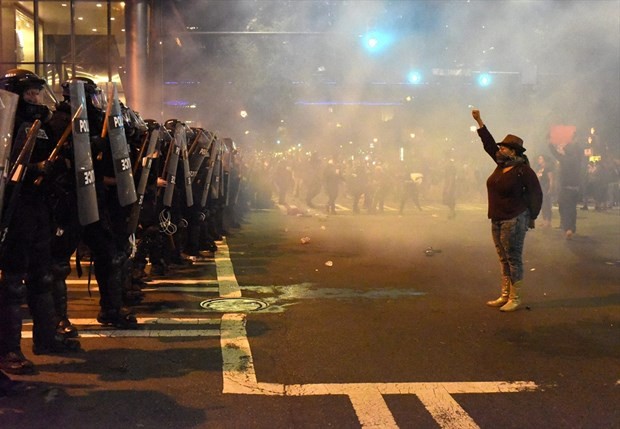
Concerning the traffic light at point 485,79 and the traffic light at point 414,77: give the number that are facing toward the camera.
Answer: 2

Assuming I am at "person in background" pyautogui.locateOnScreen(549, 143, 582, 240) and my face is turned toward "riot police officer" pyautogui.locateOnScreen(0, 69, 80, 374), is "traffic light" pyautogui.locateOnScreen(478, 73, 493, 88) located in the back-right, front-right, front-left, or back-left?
back-right

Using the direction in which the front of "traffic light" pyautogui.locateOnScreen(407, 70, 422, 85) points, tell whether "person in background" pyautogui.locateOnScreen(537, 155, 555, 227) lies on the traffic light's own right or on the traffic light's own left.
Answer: on the traffic light's own left

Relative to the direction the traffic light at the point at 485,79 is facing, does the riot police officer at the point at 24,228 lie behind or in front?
in front

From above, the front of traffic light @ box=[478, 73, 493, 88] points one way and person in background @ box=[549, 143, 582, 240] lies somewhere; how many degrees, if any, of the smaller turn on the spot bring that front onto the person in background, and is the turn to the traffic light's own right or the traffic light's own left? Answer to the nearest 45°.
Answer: approximately 45° to the traffic light's own left

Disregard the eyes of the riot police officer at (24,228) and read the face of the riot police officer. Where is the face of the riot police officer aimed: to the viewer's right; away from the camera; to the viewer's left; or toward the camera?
to the viewer's right

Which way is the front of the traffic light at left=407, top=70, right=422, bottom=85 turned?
toward the camera

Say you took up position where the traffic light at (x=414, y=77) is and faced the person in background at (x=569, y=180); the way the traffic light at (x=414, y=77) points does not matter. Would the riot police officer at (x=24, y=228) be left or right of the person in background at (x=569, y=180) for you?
right

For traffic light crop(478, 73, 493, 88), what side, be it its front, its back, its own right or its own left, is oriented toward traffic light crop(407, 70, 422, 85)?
right

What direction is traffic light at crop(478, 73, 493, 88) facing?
toward the camera

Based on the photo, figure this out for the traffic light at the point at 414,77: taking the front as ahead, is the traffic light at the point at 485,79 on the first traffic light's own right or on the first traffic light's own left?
on the first traffic light's own left
